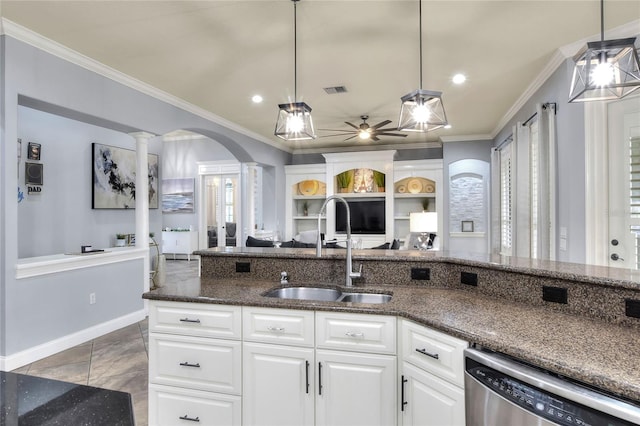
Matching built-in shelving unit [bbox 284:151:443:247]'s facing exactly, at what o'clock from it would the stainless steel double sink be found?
The stainless steel double sink is roughly at 12 o'clock from the built-in shelving unit.

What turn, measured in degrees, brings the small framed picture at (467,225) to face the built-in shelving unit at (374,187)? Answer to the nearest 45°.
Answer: approximately 90° to its right

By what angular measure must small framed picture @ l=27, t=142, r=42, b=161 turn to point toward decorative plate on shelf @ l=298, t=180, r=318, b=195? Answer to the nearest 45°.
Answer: approximately 45° to its left

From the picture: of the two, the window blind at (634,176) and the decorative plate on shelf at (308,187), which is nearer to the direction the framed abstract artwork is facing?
the window blind

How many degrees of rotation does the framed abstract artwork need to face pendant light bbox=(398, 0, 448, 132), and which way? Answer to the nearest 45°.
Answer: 0° — it already faces it

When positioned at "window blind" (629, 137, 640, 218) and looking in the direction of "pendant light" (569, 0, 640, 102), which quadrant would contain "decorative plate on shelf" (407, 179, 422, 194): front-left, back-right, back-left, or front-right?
back-right

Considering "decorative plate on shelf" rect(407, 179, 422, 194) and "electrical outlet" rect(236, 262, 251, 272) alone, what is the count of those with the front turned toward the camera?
2

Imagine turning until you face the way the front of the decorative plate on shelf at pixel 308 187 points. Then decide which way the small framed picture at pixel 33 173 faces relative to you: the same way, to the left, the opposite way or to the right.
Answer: to the left
